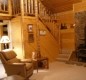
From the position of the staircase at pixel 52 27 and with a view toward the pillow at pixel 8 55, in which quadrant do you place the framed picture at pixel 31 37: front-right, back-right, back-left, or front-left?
front-right

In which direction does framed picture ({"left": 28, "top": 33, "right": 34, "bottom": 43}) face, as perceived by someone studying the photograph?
facing the viewer

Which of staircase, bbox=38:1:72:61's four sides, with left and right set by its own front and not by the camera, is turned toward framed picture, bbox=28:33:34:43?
right

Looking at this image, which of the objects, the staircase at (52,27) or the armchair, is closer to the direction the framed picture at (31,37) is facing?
the armchair

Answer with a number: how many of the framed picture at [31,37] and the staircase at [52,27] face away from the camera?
0

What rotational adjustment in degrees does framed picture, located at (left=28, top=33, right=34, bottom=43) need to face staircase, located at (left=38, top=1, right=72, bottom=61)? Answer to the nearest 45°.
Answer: approximately 135° to its left

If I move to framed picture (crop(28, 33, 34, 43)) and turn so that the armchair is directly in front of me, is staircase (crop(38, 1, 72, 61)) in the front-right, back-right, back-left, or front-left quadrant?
back-left

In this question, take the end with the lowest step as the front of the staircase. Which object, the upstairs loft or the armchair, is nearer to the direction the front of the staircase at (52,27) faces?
the armchair

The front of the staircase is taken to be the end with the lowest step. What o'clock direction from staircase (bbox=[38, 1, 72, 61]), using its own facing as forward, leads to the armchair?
The armchair is roughly at 2 o'clock from the staircase.

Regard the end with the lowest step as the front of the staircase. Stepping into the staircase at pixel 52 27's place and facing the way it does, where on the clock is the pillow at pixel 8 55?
The pillow is roughly at 2 o'clock from the staircase.

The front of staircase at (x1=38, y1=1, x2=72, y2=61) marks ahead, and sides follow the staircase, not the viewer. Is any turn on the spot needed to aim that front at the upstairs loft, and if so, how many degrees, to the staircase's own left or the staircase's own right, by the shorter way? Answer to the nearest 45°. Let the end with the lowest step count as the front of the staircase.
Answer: approximately 90° to the staircase's own right

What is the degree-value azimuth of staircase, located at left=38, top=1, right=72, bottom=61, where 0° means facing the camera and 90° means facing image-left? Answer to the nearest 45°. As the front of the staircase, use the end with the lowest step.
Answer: approximately 315°

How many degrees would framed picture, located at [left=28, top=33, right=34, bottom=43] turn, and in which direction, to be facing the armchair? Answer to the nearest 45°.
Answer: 0° — it already faces it
